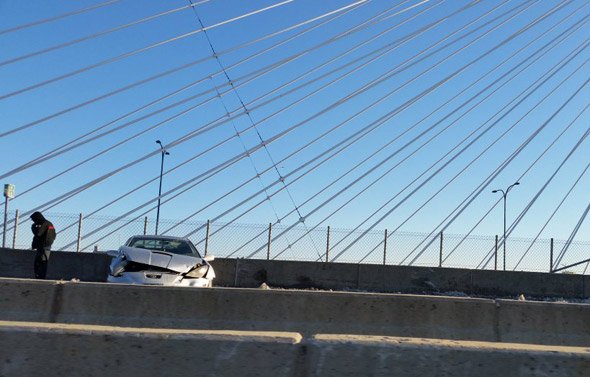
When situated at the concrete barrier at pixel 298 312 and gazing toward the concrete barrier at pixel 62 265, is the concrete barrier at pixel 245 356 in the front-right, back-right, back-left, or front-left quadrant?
back-left

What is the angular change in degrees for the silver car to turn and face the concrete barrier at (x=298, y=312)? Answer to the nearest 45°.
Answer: approximately 45° to its left

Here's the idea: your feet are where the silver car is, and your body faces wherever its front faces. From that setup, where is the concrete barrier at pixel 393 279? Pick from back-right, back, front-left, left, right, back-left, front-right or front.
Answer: back-left

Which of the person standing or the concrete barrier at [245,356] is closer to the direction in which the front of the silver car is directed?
the concrete barrier

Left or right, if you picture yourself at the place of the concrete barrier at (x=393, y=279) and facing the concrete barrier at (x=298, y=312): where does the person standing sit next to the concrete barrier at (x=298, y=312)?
right

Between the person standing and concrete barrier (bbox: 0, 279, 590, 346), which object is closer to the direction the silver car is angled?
the concrete barrier

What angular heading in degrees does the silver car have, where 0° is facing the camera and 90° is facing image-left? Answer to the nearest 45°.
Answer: approximately 0°

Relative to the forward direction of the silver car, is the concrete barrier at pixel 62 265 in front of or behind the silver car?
behind

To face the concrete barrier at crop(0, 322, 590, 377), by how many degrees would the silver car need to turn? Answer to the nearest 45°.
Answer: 0° — it already faces it

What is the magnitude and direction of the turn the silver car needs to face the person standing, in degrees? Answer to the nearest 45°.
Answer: approximately 135° to its right
